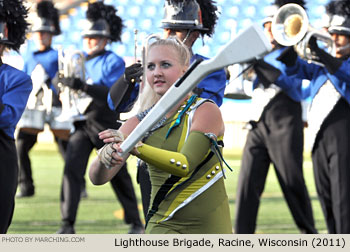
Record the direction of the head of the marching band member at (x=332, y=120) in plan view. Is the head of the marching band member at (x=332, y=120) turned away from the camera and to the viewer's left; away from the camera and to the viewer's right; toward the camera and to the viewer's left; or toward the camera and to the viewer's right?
toward the camera and to the viewer's left

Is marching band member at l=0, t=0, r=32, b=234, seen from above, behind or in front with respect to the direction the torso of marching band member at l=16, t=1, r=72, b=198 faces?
in front

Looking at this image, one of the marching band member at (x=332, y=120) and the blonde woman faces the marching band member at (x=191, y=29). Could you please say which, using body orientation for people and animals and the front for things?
the marching band member at (x=332, y=120)

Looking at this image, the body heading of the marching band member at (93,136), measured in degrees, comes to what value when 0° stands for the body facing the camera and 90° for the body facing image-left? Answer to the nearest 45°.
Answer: approximately 45°

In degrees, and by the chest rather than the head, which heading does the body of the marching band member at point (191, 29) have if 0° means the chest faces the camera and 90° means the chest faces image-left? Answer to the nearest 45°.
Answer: approximately 45°

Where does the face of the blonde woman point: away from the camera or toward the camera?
toward the camera

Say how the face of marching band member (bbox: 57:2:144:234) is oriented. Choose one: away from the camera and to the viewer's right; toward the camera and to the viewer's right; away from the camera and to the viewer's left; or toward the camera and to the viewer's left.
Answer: toward the camera and to the viewer's left

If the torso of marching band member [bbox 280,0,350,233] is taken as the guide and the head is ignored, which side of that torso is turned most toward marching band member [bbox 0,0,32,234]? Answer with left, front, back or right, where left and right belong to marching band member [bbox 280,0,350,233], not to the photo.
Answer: front

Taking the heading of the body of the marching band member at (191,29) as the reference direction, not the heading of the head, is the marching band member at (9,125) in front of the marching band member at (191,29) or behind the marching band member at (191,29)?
in front

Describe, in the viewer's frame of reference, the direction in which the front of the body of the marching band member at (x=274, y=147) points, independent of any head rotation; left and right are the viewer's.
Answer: facing the viewer and to the left of the viewer

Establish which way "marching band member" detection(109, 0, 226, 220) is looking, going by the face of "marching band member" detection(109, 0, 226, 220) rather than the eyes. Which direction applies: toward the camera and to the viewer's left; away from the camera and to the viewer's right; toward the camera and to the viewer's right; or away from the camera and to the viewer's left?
toward the camera and to the viewer's left

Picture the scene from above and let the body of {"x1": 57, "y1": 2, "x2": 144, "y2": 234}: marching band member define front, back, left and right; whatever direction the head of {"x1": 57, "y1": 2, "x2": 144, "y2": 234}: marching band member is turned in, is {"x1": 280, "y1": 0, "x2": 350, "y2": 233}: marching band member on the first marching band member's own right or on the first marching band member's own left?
on the first marching band member's own left

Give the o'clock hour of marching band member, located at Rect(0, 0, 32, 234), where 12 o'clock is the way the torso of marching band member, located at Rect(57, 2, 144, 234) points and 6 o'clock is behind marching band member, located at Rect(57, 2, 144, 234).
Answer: marching band member, located at Rect(0, 0, 32, 234) is roughly at 11 o'clock from marching band member, located at Rect(57, 2, 144, 234).

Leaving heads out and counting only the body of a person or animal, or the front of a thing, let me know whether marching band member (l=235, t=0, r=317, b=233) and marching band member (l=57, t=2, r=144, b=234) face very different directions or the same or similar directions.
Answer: same or similar directions
